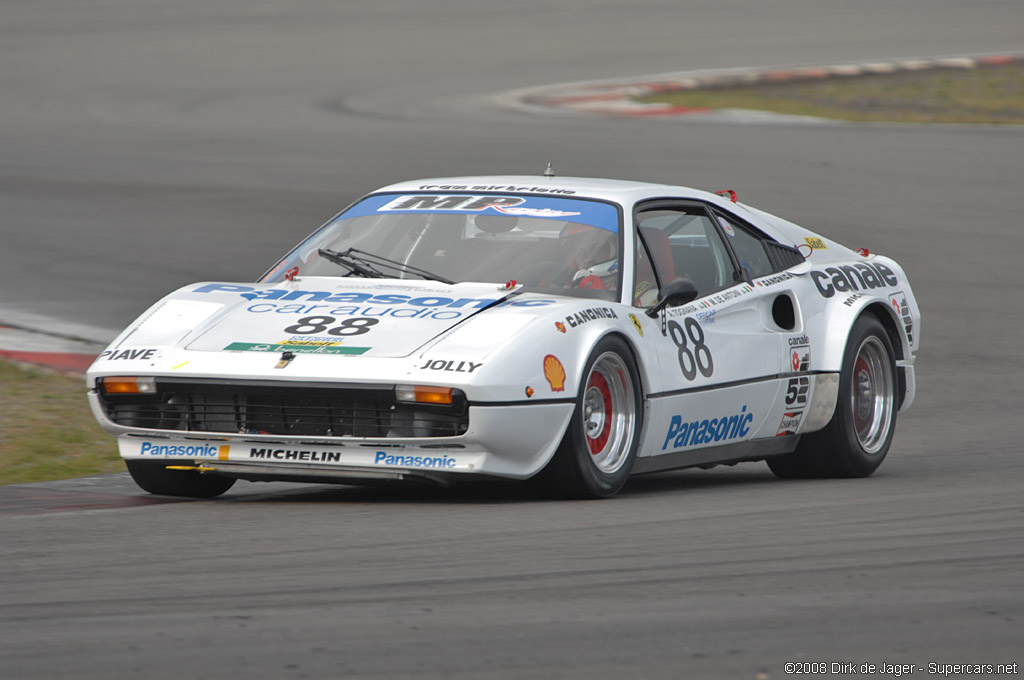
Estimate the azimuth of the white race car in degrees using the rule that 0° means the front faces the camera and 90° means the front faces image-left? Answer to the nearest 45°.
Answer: approximately 45°
